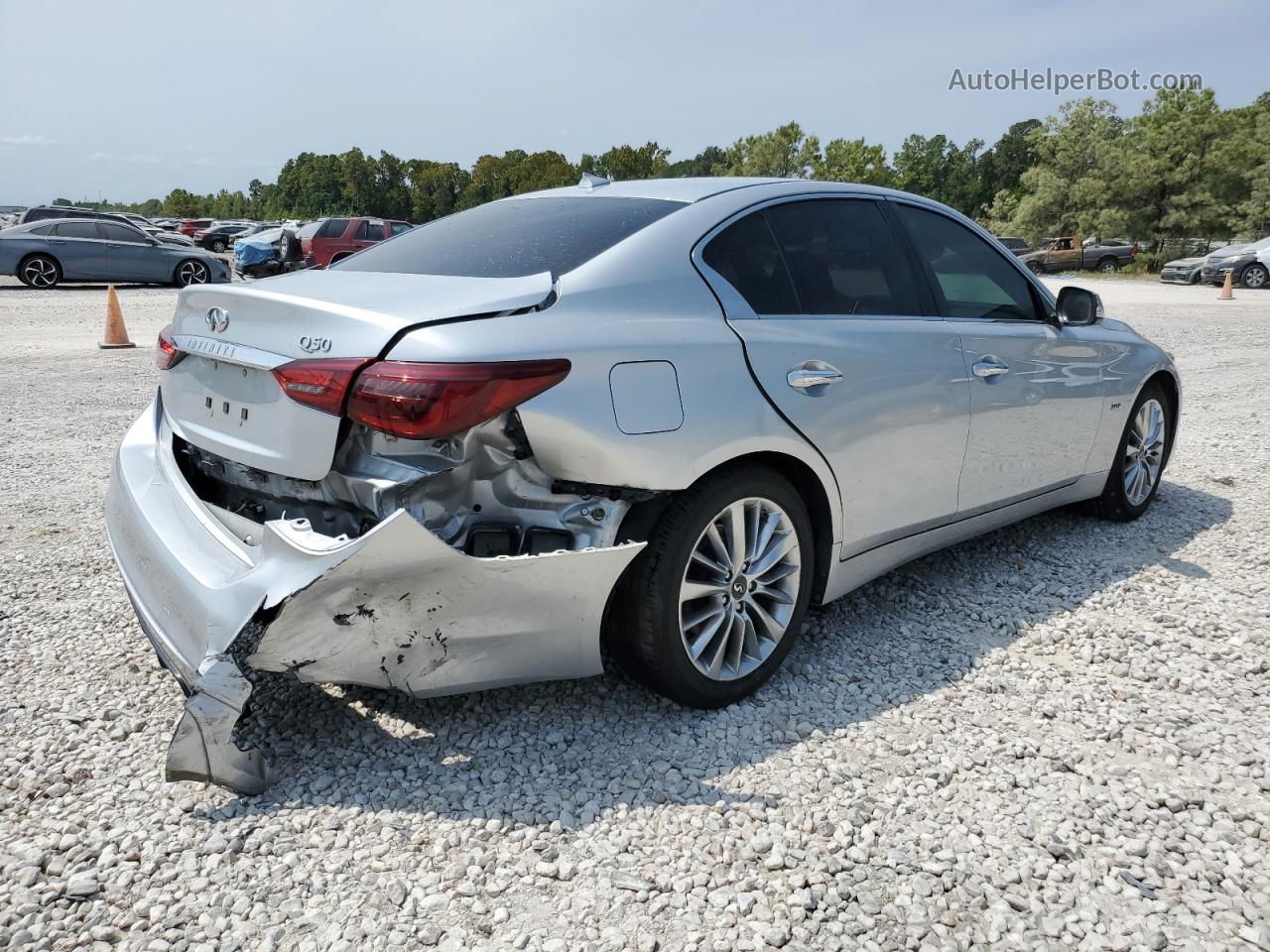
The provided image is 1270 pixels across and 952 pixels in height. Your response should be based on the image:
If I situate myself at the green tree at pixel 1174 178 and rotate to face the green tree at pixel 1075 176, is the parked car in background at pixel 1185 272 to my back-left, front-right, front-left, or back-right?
back-left

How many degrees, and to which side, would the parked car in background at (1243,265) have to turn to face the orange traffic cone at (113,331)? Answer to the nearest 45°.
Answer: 0° — it already faces it

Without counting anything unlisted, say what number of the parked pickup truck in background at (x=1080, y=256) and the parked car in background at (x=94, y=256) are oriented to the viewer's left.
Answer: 1

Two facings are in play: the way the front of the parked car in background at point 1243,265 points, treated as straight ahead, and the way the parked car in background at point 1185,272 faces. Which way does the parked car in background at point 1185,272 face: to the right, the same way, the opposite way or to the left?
the same way

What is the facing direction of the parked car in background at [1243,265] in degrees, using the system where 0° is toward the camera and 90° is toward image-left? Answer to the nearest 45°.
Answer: approximately 45°

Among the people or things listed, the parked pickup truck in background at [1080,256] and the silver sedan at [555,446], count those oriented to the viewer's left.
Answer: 1

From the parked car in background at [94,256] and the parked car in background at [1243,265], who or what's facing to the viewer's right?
the parked car in background at [94,256]

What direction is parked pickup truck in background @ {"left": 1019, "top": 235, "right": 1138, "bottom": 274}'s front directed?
to the viewer's left

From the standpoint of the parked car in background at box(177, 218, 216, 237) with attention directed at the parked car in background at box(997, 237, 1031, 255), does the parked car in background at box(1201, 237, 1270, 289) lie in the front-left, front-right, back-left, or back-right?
front-right

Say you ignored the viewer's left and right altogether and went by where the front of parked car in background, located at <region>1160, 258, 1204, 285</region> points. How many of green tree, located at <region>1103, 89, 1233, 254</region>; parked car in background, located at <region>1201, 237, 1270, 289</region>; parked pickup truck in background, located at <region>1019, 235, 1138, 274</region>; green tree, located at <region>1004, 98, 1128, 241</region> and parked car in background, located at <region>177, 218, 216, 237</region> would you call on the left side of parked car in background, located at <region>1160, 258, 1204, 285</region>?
1

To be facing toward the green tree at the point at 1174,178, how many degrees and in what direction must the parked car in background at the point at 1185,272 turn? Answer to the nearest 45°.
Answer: approximately 135° to its right

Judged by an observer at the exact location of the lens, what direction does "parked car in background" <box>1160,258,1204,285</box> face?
facing the viewer and to the left of the viewer

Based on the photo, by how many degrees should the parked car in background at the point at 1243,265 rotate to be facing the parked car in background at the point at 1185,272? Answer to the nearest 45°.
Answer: approximately 90° to its right

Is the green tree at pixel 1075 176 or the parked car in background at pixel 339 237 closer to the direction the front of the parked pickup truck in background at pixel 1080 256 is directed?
the parked car in background

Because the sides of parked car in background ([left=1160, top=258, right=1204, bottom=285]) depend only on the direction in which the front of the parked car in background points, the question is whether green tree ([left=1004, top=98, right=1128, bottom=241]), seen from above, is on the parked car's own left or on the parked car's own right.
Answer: on the parked car's own right

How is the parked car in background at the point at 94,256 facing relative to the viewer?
to the viewer's right
